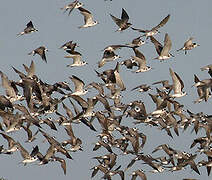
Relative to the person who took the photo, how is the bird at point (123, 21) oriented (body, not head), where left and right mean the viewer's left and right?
facing to the right of the viewer

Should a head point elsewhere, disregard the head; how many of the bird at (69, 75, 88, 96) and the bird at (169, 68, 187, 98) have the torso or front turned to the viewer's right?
2

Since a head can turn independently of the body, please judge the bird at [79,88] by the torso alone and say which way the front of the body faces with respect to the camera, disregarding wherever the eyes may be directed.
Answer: to the viewer's right

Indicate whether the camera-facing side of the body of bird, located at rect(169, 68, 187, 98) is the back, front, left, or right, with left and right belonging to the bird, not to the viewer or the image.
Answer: right
